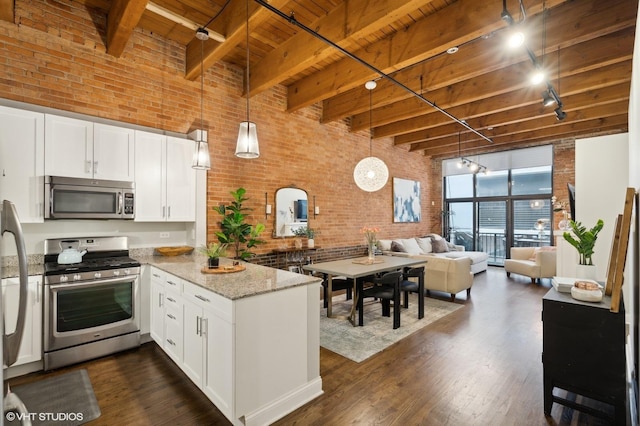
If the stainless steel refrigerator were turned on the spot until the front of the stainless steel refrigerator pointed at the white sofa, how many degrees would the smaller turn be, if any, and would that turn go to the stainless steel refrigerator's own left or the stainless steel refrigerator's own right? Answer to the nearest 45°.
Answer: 0° — it already faces it

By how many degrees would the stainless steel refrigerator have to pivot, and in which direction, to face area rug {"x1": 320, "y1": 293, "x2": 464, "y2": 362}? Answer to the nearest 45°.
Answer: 0° — it already faces it

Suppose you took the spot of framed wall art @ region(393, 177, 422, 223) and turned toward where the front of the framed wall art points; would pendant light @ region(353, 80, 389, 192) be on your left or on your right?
on your right

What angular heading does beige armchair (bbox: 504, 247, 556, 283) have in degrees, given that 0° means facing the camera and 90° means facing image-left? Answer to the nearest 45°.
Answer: approximately 45°

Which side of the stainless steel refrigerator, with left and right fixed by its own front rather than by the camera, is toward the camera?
right

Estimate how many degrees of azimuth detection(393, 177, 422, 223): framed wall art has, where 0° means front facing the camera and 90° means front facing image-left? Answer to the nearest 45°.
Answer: approximately 315°

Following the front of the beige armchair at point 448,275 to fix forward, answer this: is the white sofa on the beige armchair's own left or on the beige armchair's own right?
on the beige armchair's own left

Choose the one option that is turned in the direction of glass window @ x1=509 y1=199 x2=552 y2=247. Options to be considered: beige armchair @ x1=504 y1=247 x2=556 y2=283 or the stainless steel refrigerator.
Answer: the stainless steel refrigerator

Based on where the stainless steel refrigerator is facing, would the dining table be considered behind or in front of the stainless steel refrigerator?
in front

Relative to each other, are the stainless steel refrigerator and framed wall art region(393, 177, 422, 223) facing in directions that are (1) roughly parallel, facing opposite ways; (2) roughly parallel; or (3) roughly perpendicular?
roughly perpendicular

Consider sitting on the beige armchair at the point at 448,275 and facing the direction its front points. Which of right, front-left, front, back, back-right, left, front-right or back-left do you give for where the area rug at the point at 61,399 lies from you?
back
